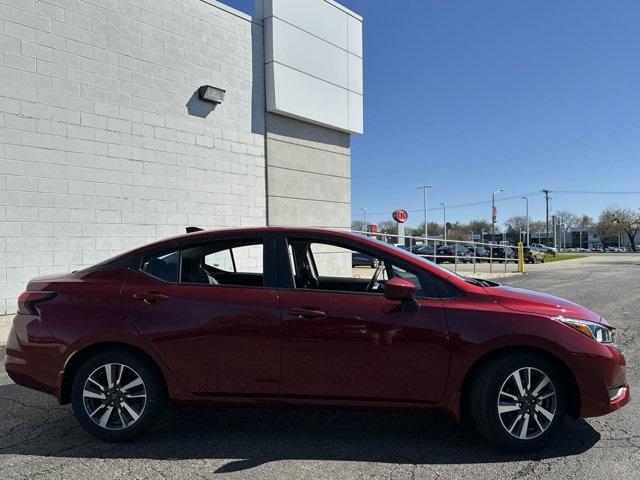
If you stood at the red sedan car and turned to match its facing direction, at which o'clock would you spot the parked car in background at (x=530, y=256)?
The parked car in background is roughly at 10 o'clock from the red sedan car.

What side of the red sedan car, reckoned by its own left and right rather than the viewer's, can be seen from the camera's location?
right

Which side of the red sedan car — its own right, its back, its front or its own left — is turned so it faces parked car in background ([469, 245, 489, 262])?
left

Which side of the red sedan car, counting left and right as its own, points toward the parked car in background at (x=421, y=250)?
left
